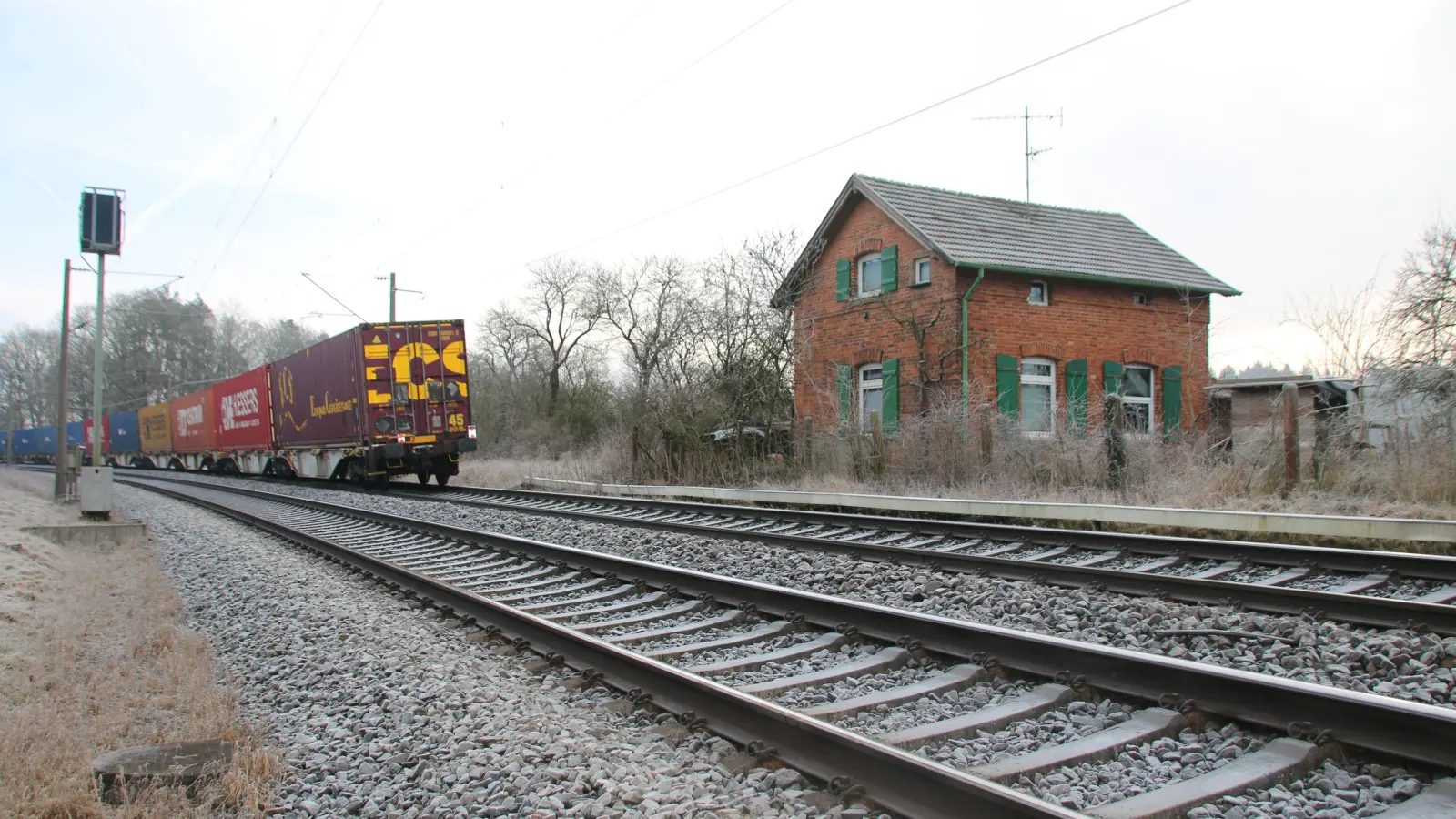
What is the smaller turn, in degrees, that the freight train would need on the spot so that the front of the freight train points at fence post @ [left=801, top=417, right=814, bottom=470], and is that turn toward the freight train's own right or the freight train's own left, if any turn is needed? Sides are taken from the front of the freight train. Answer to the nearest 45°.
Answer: approximately 180°

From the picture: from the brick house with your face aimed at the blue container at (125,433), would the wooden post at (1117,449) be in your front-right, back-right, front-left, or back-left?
back-left

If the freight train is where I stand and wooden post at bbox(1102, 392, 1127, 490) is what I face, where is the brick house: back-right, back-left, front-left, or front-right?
front-left

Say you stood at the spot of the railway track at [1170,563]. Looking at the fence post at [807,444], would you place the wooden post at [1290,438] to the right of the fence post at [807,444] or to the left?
right

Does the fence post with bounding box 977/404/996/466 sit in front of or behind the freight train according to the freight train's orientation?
behind

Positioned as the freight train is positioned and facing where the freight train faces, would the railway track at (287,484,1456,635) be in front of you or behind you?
behind

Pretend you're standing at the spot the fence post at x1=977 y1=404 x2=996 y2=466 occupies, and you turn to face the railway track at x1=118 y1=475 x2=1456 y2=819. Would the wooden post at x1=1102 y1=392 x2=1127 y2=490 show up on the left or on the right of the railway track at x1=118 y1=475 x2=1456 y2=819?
left

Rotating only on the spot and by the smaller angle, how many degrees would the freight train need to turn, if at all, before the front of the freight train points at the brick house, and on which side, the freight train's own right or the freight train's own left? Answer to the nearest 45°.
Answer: approximately 180°

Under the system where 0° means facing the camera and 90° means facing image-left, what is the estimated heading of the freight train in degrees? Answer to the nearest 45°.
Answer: approximately 135°

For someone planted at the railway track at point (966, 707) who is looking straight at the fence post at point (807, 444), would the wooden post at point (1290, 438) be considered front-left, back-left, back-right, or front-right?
front-right
